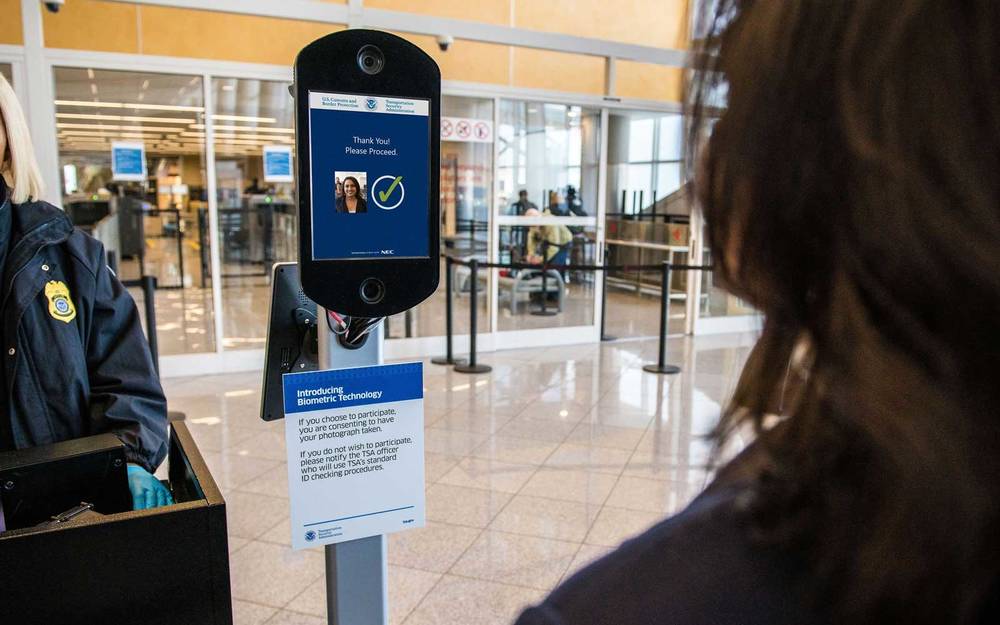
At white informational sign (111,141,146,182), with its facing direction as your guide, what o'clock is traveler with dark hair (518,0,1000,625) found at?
The traveler with dark hair is roughly at 12 o'clock from the white informational sign.

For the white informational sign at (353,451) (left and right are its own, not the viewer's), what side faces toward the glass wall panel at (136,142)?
back

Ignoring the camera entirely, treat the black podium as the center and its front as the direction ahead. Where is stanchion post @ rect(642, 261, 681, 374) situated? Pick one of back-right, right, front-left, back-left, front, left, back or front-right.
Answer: back-left

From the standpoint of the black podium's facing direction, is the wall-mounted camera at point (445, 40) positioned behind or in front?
behind

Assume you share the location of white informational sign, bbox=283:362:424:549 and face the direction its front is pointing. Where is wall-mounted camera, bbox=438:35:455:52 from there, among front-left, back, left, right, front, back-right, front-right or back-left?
back

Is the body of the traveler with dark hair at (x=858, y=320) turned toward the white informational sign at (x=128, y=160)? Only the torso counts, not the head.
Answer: yes

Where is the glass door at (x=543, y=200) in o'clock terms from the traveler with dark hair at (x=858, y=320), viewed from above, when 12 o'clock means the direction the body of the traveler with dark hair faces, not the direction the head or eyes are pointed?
The glass door is roughly at 1 o'clock from the traveler with dark hair.

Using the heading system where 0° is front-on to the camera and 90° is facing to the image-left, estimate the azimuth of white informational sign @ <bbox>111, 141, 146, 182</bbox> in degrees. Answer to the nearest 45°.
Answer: approximately 0°

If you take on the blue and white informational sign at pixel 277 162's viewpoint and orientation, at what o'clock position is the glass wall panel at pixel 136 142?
The glass wall panel is roughly at 3 o'clock from the blue and white informational sign.

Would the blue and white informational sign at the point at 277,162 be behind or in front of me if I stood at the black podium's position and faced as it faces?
behind

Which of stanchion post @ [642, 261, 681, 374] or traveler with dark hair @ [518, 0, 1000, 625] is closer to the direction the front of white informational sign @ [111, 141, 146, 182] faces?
the traveler with dark hair

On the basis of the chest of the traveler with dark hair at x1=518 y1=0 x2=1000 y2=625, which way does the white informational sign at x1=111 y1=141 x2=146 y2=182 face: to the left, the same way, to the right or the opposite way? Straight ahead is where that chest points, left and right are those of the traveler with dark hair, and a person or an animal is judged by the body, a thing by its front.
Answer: the opposite way

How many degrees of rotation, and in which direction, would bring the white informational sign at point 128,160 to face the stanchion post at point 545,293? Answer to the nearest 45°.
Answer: approximately 90° to its left

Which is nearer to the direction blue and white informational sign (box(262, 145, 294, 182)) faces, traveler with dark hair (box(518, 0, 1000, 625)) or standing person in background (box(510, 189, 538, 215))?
the traveler with dark hair

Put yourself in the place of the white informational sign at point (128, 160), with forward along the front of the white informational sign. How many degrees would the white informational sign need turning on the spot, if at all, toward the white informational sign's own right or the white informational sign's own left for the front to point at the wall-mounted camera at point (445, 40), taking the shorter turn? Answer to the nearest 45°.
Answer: approximately 90° to the white informational sign's own left

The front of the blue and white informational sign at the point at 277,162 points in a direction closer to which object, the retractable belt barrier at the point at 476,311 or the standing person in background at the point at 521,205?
the retractable belt barrier
